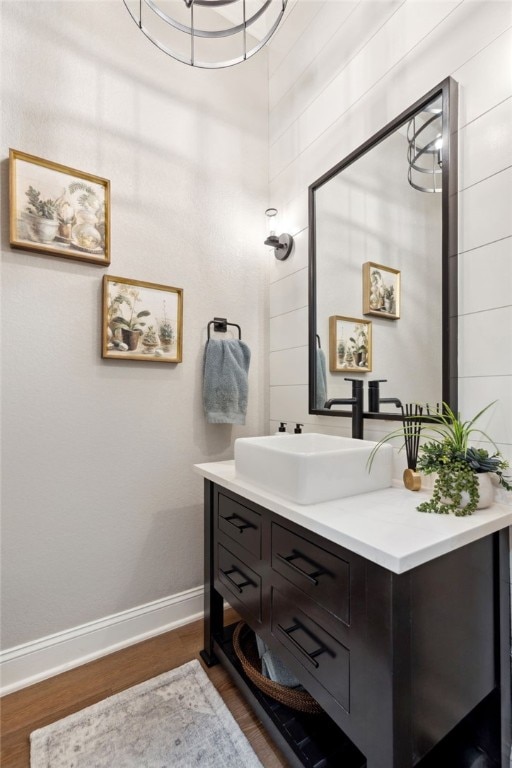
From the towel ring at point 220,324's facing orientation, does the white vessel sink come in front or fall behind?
in front

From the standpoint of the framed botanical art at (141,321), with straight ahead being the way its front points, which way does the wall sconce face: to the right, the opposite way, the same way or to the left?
to the right

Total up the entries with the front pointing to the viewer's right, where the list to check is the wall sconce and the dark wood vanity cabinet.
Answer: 0

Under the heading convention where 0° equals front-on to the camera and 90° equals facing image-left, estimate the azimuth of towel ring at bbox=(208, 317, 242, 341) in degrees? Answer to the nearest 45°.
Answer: approximately 315°

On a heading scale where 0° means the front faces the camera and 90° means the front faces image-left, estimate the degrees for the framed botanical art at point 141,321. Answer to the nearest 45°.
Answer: approximately 315°

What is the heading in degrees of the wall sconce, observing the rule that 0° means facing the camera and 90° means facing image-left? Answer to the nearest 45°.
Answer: approximately 45°

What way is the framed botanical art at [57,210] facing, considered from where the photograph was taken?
facing the viewer and to the right of the viewer

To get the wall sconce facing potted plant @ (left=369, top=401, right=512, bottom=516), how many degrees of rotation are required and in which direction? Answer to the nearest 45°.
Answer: approximately 90° to its left
